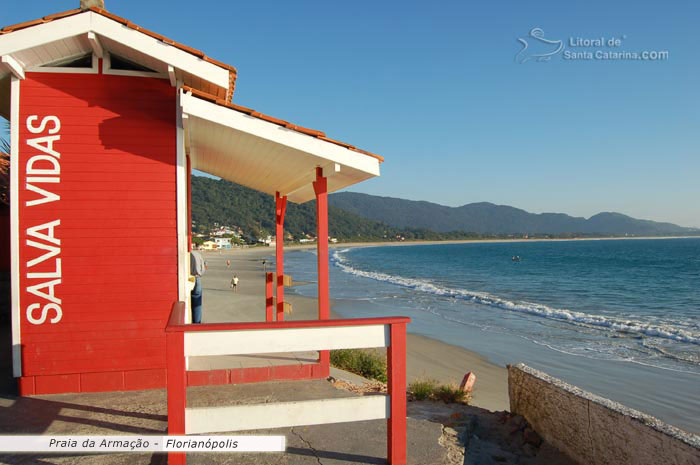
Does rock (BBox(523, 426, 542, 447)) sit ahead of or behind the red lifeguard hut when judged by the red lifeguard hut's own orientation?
ahead

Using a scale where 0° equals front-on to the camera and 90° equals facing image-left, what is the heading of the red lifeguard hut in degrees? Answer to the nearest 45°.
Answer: approximately 270°

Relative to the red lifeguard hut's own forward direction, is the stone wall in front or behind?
in front

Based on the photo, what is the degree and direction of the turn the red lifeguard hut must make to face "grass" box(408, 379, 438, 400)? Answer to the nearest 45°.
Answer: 0° — it already faces it

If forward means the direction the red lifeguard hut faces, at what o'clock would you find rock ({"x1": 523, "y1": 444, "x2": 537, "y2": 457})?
The rock is roughly at 1 o'clock from the red lifeguard hut.

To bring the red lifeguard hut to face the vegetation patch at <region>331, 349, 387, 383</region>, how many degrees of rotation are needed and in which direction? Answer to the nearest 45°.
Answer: approximately 45° to its left
